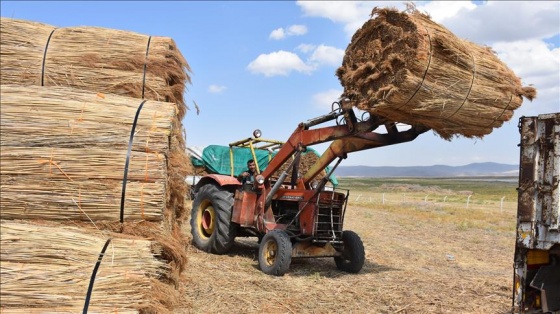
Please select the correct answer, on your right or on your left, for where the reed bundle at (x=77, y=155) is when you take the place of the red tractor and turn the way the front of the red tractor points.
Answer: on your right

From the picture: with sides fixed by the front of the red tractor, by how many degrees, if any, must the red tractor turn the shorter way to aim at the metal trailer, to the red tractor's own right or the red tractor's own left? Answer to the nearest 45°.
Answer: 0° — it already faces it
